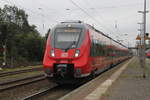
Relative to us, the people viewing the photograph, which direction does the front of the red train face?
facing the viewer and to the left of the viewer
